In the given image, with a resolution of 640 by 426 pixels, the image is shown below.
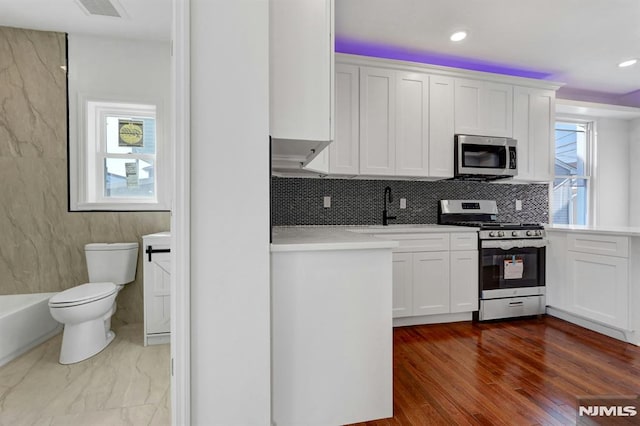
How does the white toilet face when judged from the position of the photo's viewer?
facing the viewer and to the left of the viewer

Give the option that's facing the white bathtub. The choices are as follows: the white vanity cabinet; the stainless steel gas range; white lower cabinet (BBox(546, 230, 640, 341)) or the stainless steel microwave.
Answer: the white lower cabinet

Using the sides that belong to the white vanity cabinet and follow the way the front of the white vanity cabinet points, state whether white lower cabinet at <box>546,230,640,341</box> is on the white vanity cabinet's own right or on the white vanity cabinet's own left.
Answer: on the white vanity cabinet's own left

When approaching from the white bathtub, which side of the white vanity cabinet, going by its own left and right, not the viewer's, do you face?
right

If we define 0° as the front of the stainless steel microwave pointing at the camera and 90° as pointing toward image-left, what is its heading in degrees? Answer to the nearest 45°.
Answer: approximately 315°

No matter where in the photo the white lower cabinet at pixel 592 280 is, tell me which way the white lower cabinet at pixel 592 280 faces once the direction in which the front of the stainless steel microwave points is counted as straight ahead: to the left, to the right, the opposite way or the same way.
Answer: to the right

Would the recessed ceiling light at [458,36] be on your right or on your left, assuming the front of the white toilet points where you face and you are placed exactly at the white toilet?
on your left
